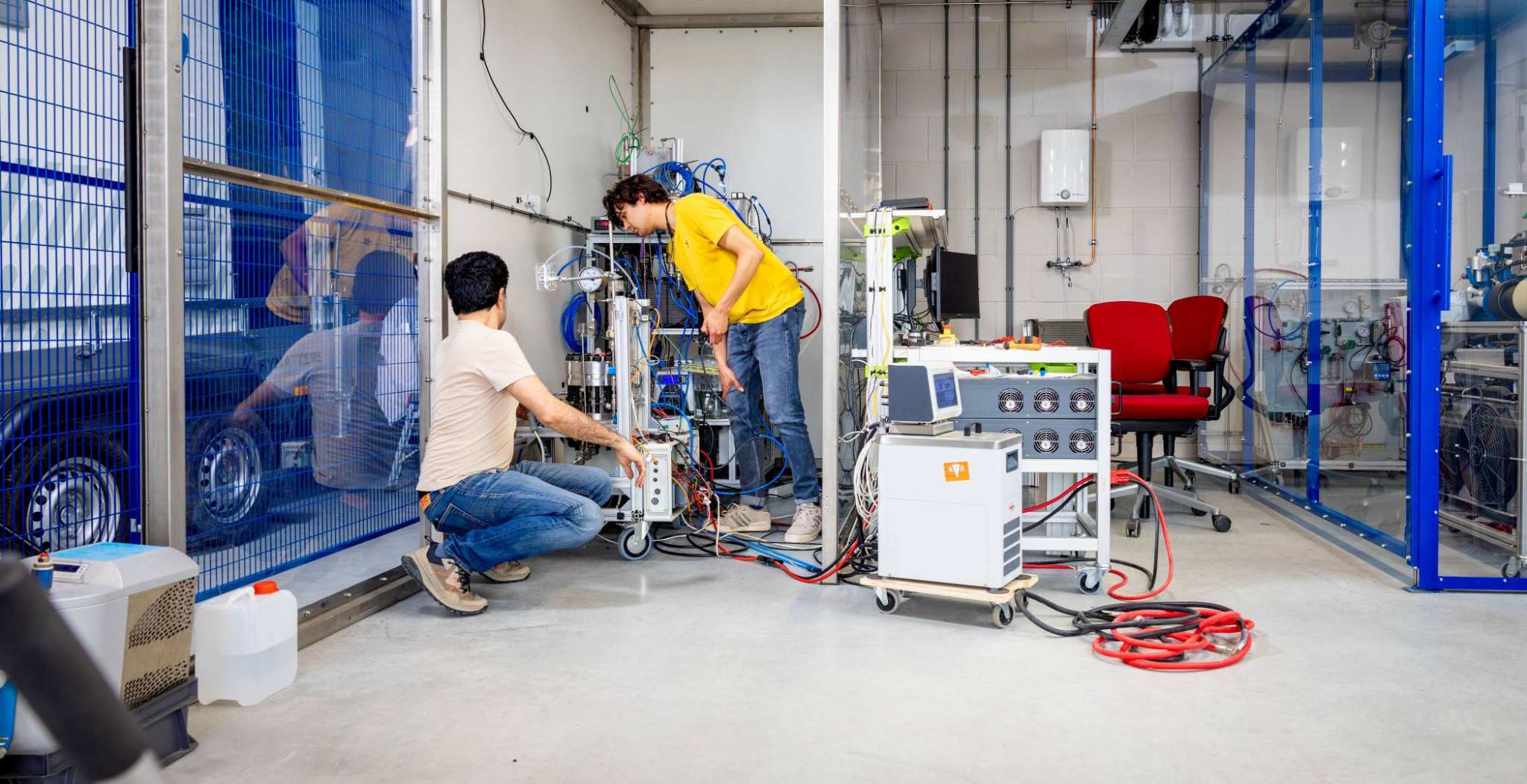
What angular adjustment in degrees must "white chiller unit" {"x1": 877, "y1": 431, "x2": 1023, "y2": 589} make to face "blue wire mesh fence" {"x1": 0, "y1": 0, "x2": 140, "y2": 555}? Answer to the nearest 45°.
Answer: approximately 135° to its right

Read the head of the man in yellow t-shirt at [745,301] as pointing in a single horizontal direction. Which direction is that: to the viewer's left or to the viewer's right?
to the viewer's left

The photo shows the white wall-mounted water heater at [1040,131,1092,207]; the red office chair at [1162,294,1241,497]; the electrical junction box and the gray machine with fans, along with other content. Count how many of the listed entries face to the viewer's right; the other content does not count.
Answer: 0

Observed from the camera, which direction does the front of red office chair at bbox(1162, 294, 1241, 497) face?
facing the viewer and to the left of the viewer

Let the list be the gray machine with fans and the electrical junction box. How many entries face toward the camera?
2

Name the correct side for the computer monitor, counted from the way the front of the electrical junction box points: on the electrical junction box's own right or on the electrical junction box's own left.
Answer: on the electrical junction box's own left

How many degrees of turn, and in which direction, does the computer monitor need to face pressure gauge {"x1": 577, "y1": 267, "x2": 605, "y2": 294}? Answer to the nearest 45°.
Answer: approximately 90° to its right

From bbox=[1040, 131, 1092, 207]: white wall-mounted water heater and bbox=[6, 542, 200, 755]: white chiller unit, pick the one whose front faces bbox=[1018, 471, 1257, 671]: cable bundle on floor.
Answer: the white wall-mounted water heater

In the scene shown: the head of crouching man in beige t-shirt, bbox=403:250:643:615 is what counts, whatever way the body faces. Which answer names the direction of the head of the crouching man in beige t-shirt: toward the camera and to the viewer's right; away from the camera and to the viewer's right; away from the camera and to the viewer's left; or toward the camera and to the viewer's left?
away from the camera and to the viewer's right

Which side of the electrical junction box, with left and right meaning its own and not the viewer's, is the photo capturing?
front

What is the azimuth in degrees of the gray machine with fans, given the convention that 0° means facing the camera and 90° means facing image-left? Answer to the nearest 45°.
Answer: approximately 0°

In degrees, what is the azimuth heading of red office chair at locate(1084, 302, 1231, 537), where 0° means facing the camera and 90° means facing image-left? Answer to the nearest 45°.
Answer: approximately 315°

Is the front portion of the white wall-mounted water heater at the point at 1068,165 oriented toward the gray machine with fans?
yes

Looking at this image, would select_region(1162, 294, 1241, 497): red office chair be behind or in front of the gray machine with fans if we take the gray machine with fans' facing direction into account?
behind
